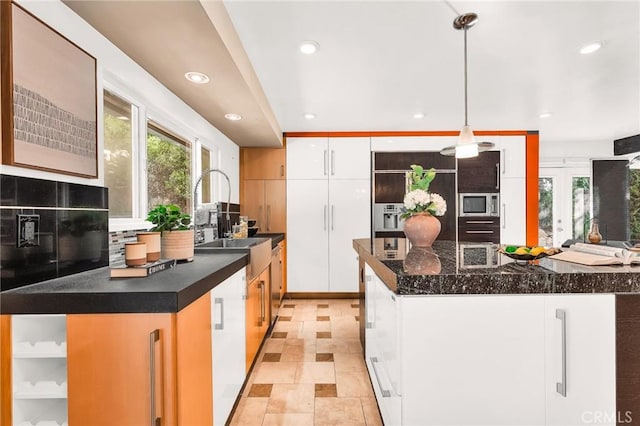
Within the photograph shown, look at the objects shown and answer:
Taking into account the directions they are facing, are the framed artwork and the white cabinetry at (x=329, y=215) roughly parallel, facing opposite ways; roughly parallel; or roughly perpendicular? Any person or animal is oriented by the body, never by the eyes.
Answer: roughly perpendicular

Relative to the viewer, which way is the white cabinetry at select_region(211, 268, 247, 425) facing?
to the viewer's right

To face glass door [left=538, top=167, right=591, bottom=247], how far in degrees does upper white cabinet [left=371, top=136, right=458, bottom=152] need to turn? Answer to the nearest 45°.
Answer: approximately 135° to its left

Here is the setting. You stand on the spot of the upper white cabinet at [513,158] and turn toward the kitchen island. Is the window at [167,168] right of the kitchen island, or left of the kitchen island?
right

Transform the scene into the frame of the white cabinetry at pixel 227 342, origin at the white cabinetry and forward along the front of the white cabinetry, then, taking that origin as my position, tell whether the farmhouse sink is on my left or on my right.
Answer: on my left

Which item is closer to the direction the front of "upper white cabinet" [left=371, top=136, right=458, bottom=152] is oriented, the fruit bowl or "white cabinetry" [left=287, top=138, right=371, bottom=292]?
the fruit bowl
